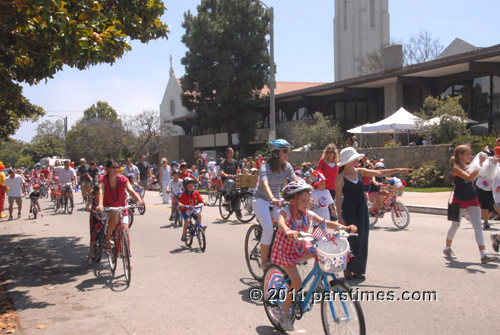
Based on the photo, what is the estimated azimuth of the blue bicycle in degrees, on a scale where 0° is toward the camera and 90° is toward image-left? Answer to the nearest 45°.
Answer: approximately 315°

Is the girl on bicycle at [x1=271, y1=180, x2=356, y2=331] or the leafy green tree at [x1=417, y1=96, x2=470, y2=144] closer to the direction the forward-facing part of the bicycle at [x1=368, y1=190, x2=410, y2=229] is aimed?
the girl on bicycle

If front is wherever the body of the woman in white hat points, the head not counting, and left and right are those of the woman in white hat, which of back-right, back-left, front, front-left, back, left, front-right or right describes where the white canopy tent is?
back-left

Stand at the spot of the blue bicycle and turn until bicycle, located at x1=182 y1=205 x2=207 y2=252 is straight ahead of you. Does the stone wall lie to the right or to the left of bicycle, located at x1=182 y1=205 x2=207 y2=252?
right

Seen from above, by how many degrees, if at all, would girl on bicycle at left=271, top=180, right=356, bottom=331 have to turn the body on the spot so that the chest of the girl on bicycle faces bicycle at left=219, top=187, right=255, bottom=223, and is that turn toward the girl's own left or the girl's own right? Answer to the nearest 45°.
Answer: approximately 135° to the girl's own left

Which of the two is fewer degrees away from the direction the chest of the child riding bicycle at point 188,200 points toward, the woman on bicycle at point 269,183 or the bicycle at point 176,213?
the woman on bicycle

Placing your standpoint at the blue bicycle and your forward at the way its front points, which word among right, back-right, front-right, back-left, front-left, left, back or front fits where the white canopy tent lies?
back-left
